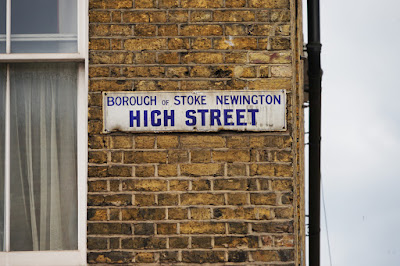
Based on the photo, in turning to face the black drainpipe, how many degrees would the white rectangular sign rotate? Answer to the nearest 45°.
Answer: approximately 135° to its left

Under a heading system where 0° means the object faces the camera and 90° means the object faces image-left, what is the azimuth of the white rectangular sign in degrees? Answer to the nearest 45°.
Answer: approximately 0°

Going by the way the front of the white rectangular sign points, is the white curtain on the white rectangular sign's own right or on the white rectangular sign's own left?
on the white rectangular sign's own right
